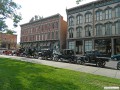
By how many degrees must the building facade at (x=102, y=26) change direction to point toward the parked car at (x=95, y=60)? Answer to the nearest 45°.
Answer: approximately 45° to its left

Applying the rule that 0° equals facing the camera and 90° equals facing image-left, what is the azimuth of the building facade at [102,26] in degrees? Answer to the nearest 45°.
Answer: approximately 45°

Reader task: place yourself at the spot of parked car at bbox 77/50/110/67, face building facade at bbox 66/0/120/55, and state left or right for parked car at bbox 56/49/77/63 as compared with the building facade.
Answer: left
